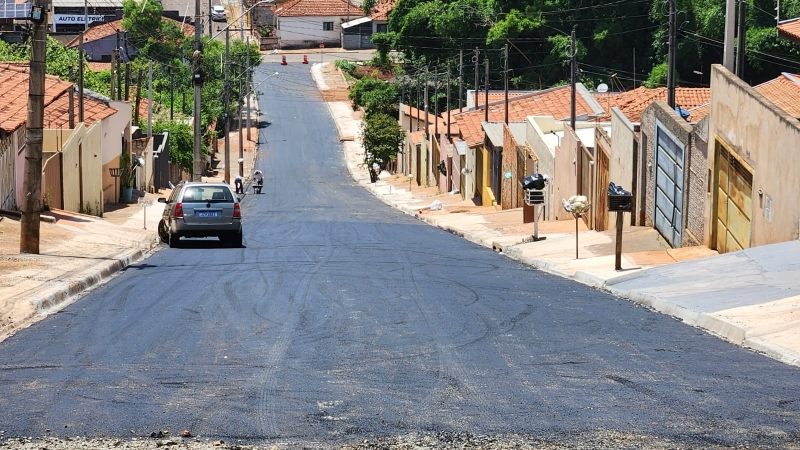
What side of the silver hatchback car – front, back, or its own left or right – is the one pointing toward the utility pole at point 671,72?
right

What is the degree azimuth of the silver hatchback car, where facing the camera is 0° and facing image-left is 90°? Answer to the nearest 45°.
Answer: approximately 180°

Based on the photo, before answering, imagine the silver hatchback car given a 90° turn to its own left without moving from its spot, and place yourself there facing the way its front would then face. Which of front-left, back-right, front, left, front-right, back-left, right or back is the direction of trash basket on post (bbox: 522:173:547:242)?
back

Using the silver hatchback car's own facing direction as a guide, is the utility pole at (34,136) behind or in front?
behind

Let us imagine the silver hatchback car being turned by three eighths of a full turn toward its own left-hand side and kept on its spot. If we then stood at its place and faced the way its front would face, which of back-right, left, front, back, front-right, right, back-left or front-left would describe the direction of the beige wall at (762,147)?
left

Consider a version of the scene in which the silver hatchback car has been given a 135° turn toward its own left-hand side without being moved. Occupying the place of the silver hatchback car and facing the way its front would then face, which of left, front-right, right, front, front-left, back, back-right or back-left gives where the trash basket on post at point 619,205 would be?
left
